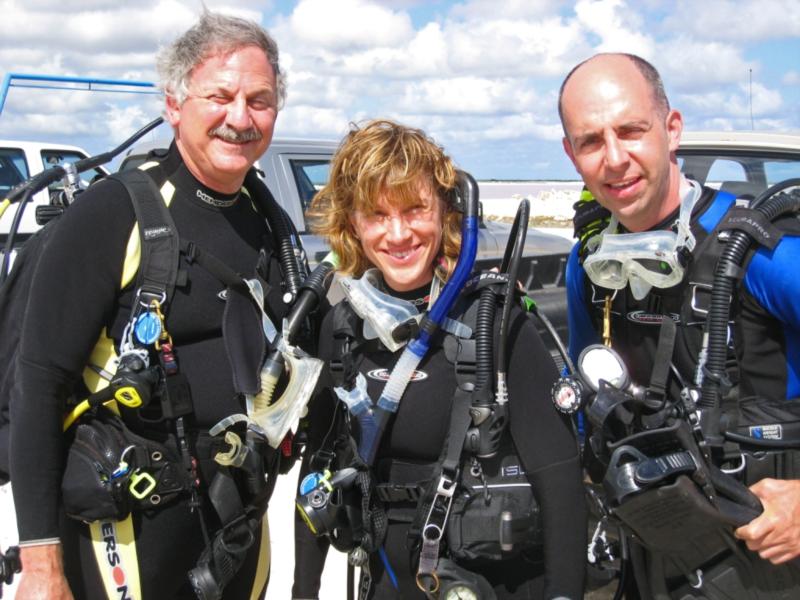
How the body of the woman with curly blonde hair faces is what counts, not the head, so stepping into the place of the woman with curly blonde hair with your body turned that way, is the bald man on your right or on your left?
on your left

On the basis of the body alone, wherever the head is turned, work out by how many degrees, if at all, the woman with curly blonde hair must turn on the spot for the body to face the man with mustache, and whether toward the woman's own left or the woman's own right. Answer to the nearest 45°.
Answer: approximately 90° to the woman's own right

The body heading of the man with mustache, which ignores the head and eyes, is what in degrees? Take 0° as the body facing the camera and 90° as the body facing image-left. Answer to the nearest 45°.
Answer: approximately 315°

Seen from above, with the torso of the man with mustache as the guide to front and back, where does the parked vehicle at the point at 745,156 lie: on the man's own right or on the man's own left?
on the man's own left

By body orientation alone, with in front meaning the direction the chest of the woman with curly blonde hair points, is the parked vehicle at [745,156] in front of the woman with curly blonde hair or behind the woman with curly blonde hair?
behind

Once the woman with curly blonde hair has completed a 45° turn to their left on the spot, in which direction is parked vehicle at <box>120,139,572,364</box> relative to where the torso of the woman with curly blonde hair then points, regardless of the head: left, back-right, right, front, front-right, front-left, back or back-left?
back-left

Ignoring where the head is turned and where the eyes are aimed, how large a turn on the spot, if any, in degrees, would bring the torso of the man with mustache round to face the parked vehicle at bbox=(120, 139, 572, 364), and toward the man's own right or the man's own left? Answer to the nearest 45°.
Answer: approximately 135° to the man's own left
